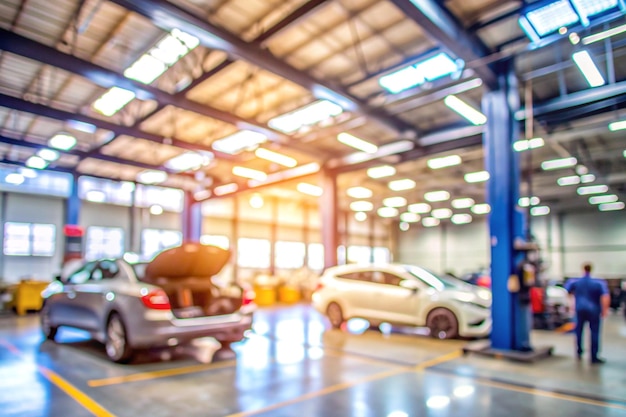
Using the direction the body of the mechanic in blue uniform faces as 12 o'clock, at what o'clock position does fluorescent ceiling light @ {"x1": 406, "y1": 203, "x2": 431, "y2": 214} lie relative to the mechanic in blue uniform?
The fluorescent ceiling light is roughly at 11 o'clock from the mechanic in blue uniform.

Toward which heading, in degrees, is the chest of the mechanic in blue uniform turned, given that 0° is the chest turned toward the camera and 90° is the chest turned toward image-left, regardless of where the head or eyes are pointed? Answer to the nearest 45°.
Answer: approximately 180°

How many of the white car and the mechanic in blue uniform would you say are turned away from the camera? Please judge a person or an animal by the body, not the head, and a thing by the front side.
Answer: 1

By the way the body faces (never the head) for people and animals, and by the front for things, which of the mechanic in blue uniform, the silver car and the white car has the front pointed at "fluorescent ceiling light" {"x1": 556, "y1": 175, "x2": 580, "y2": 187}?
the mechanic in blue uniform

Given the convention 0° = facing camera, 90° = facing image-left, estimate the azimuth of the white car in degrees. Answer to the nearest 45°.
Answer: approximately 315°

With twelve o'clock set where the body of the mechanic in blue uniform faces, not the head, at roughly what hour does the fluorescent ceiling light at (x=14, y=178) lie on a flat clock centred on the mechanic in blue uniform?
The fluorescent ceiling light is roughly at 9 o'clock from the mechanic in blue uniform.

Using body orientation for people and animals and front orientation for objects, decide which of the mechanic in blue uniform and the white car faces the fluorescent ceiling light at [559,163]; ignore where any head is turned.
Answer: the mechanic in blue uniform

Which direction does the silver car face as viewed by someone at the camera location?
facing away from the viewer and to the left of the viewer

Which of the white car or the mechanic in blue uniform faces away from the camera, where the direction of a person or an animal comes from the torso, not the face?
the mechanic in blue uniform
